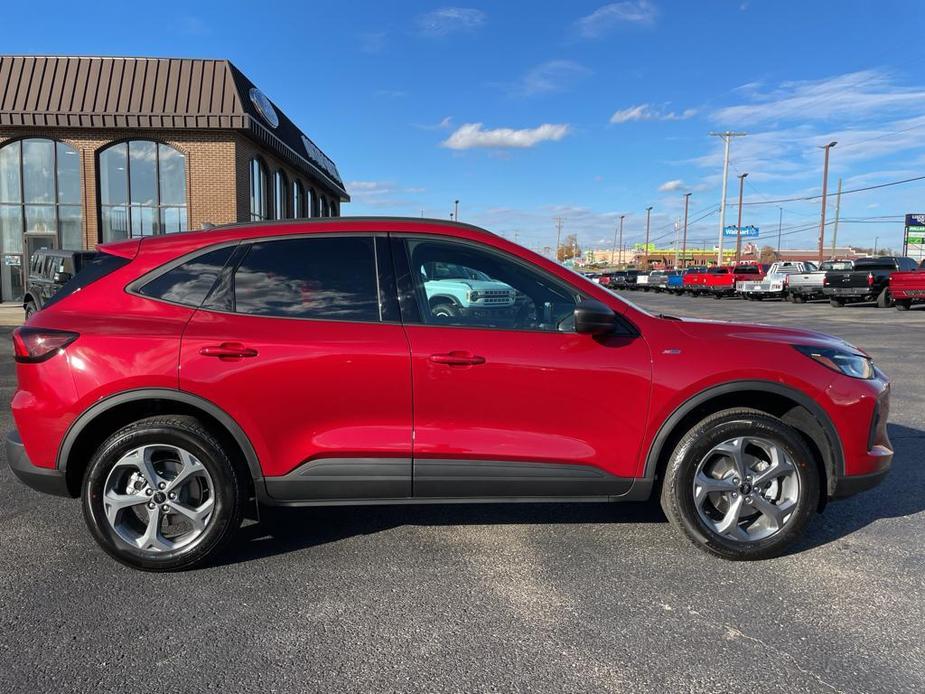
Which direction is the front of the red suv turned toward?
to the viewer's right
